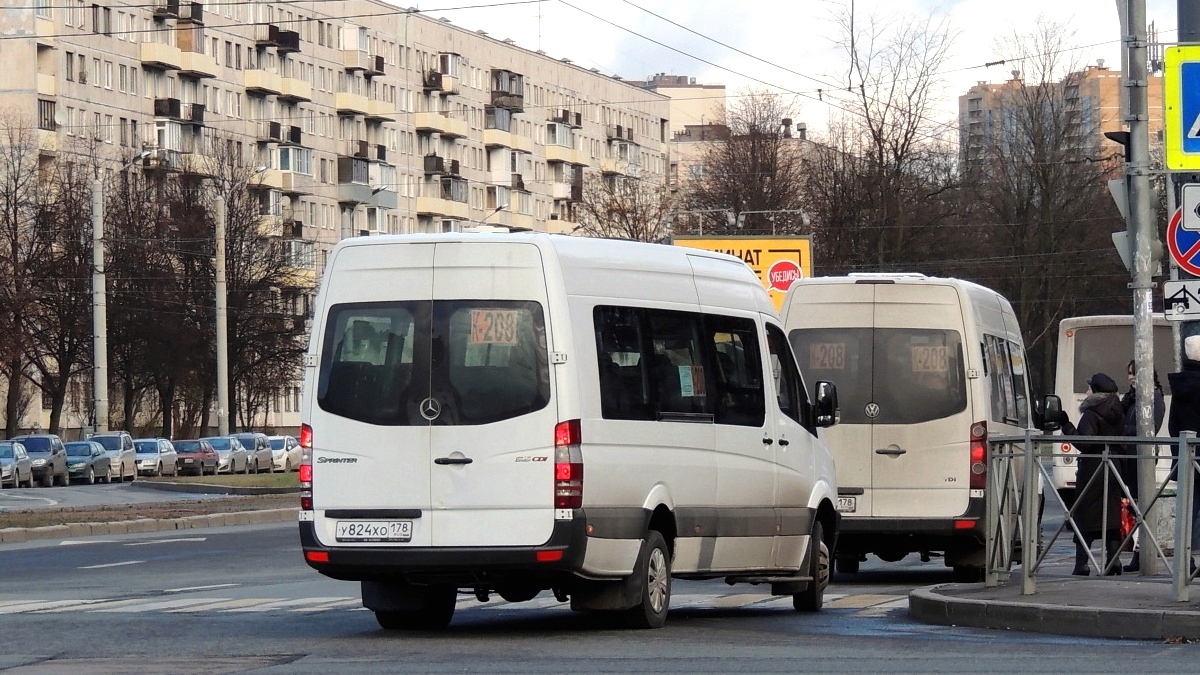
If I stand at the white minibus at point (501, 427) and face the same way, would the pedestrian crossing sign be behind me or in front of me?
in front

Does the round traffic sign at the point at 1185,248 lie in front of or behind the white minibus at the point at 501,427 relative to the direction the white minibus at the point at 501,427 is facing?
in front

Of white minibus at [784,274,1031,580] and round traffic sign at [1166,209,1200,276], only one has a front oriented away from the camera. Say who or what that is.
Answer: the white minibus

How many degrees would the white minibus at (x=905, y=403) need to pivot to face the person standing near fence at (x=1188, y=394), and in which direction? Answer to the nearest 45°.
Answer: approximately 135° to its right

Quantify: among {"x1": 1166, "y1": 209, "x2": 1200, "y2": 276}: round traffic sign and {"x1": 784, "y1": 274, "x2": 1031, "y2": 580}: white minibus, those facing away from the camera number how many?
1

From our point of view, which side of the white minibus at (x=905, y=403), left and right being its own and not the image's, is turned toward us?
back

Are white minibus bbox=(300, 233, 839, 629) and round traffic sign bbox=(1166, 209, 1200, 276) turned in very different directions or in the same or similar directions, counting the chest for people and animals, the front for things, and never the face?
very different directions

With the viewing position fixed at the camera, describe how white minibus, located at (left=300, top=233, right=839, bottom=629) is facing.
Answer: facing away from the viewer and to the right of the viewer
